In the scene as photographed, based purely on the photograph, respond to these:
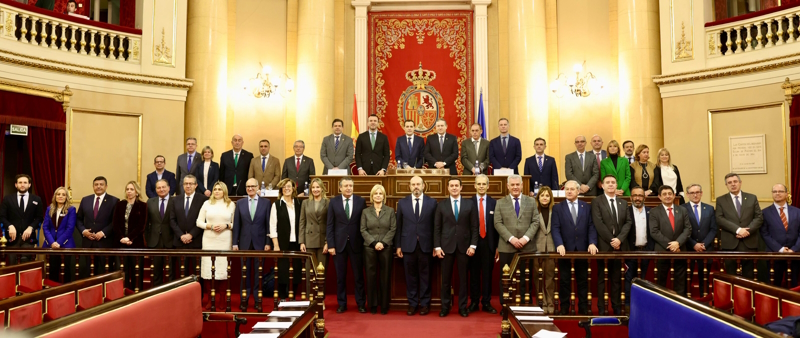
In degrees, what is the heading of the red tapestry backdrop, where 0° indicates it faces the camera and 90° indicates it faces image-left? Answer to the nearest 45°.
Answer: approximately 0°

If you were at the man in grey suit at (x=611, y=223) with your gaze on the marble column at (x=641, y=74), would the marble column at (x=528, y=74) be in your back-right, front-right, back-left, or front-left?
front-left

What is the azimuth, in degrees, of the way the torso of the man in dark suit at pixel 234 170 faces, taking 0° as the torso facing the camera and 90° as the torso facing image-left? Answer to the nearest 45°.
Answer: approximately 0°

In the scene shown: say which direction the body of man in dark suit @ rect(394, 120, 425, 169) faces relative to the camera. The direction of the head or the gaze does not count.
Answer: toward the camera

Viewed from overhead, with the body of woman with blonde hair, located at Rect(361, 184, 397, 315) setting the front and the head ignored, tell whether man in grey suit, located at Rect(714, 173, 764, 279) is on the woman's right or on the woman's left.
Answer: on the woman's left

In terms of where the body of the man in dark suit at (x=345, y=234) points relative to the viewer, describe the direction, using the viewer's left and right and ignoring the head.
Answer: facing the viewer

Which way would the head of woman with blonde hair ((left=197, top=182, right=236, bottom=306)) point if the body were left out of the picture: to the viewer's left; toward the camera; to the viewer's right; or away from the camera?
toward the camera

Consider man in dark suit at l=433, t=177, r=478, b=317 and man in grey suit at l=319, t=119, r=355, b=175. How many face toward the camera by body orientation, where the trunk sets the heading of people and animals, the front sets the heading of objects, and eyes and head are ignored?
2

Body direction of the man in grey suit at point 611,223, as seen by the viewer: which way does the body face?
toward the camera

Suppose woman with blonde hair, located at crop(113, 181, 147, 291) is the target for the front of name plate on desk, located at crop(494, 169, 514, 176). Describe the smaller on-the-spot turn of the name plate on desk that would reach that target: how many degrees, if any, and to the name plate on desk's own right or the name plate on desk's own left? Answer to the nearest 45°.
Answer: approximately 90° to the name plate on desk's own right

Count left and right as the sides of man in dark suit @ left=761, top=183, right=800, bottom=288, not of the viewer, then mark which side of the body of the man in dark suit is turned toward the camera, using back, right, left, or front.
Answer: front

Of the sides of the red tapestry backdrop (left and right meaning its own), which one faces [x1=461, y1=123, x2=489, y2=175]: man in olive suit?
front

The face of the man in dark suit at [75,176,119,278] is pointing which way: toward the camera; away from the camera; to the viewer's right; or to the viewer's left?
toward the camera

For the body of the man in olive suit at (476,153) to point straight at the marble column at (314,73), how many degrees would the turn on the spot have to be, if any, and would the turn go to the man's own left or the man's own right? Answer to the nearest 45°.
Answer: approximately 135° to the man's own right

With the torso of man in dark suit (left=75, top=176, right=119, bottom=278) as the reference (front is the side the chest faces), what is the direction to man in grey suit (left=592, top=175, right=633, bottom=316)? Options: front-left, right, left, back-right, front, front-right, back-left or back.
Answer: front-left

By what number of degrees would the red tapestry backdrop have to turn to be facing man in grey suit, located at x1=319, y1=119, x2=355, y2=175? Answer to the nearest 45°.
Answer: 0° — it already faces them

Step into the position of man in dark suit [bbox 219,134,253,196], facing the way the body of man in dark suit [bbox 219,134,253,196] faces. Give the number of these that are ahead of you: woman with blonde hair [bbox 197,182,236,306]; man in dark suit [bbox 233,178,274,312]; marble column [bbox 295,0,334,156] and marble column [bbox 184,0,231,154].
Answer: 2

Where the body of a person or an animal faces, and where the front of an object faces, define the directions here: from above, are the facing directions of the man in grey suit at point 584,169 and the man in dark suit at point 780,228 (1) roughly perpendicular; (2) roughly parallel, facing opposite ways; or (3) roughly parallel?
roughly parallel

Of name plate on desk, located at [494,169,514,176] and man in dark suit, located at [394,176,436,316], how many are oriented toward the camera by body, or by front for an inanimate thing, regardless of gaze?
2
